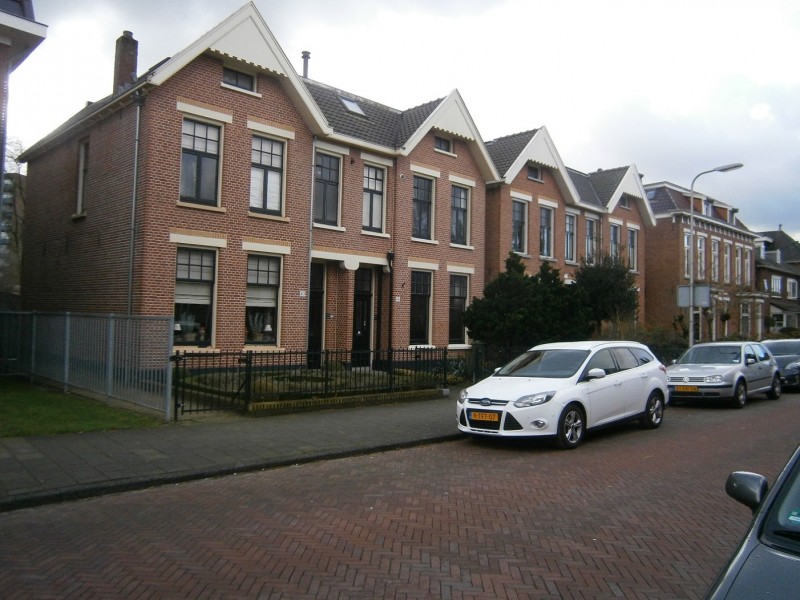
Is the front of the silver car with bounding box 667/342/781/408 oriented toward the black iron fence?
yes

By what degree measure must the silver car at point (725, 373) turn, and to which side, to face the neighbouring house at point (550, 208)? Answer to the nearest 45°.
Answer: approximately 90° to its right

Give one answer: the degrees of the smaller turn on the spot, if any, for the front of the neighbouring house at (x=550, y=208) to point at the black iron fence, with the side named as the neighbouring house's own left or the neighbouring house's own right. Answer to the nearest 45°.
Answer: approximately 45° to the neighbouring house's own right

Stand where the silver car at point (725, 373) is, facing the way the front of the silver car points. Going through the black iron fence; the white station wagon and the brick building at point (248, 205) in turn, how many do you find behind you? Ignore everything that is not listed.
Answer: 0

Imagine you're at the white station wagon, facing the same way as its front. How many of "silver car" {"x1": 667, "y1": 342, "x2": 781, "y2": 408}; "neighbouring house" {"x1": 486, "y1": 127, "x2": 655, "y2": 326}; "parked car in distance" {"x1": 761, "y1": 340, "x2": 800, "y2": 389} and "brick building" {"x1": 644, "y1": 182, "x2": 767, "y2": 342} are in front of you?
0

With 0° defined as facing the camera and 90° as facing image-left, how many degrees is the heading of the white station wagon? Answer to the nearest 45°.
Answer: approximately 45°

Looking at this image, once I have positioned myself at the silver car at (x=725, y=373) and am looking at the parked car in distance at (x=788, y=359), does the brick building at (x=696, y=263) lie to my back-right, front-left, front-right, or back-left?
front-left

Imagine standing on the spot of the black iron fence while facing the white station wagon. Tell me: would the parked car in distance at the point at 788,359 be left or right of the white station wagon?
left

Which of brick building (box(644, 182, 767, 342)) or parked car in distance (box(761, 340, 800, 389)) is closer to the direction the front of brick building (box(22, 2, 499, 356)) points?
the parked car in distance

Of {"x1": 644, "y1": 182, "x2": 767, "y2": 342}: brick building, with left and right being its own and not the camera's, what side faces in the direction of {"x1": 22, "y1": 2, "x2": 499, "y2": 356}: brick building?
right

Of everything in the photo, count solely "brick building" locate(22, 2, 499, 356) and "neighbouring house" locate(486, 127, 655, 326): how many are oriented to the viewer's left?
0

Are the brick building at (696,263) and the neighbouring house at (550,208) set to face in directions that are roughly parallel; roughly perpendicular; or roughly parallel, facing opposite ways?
roughly parallel

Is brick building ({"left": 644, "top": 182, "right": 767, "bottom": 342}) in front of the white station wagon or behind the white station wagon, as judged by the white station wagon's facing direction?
behind

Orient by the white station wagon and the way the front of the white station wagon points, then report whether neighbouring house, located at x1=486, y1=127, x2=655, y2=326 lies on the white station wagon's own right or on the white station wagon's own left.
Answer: on the white station wagon's own right

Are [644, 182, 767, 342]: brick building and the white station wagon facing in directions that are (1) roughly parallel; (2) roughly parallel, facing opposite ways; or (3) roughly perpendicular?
roughly perpendicular

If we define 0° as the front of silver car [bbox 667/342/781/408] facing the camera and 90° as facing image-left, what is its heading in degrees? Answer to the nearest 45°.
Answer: approximately 45°

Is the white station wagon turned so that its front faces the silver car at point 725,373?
no

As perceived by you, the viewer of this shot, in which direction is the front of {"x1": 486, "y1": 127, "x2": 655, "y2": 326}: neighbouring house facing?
facing the viewer and to the right of the viewer

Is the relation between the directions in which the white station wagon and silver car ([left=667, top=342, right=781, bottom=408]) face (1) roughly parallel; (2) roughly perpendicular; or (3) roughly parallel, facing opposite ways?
roughly parallel
